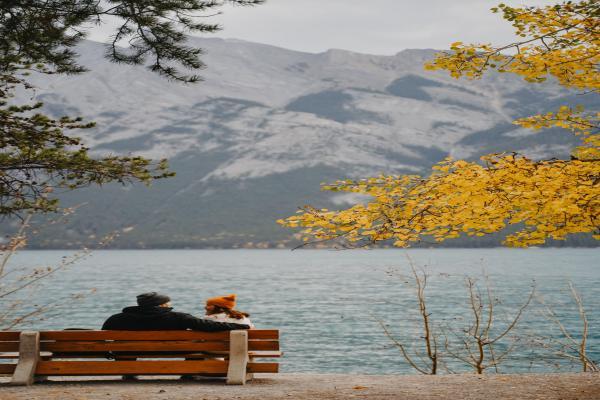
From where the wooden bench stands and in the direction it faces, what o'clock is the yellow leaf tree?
The yellow leaf tree is roughly at 4 o'clock from the wooden bench.

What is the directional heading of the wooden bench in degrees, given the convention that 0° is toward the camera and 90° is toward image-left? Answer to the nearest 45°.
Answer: approximately 180°
